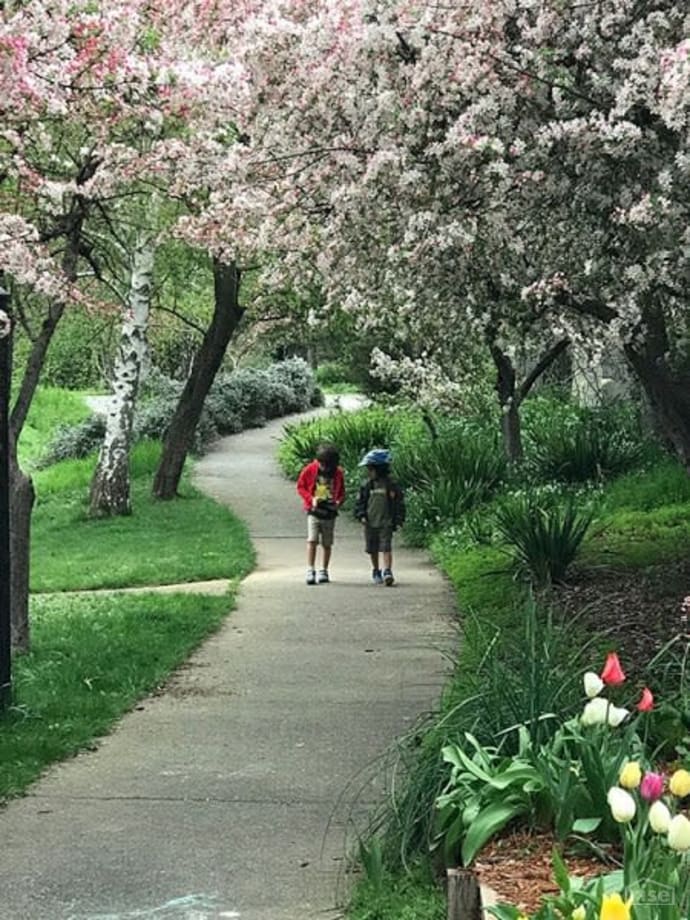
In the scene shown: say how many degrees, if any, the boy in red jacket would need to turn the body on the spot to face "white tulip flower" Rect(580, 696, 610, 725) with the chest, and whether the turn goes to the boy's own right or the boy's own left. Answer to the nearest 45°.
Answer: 0° — they already face it

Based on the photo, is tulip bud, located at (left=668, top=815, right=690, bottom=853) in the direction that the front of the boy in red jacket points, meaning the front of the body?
yes

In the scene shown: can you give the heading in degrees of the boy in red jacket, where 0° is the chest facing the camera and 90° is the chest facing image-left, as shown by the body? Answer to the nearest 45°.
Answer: approximately 0°

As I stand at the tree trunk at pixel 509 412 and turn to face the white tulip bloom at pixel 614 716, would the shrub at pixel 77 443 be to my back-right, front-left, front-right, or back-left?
back-right

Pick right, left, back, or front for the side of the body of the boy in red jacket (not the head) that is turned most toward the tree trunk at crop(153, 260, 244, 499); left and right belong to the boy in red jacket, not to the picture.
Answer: back

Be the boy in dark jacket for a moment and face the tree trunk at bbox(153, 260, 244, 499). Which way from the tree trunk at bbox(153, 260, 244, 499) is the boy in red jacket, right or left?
left

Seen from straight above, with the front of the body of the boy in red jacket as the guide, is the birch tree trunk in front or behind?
behind

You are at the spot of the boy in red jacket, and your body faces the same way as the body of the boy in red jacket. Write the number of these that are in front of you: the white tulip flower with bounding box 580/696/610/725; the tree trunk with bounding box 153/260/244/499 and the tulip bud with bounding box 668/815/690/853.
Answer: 2

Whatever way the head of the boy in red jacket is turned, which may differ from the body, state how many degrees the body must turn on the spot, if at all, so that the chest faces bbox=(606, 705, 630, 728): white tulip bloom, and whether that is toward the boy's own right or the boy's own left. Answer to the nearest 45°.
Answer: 0° — they already face it

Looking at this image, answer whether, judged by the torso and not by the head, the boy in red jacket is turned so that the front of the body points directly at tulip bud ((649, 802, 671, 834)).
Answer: yes

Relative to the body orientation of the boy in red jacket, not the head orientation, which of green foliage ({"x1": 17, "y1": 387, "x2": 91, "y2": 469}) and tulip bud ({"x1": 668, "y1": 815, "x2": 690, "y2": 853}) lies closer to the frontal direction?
the tulip bud

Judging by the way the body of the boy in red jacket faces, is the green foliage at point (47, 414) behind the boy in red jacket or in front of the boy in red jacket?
behind

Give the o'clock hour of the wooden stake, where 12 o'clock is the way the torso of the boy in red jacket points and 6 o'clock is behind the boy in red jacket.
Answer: The wooden stake is roughly at 12 o'clock from the boy in red jacket.

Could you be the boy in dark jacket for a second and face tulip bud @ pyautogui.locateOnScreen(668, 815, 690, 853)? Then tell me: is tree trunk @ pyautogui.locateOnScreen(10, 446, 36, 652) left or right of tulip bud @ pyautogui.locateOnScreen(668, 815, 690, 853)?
right
